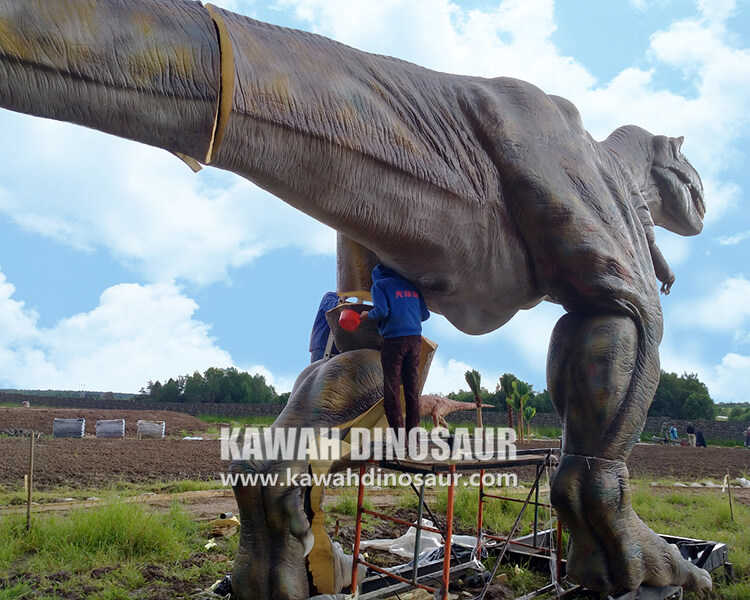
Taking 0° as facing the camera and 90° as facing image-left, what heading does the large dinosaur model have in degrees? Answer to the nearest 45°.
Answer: approximately 225°

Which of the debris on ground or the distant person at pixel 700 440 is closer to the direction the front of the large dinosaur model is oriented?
the distant person
